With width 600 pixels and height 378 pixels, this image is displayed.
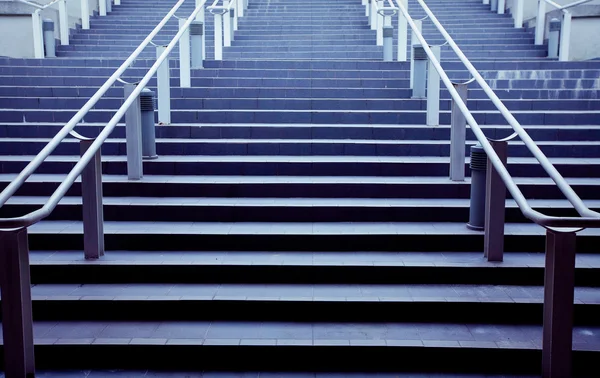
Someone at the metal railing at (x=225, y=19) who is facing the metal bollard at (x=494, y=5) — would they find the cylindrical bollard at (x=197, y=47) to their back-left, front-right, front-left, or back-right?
back-right

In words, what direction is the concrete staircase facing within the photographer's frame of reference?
facing the viewer

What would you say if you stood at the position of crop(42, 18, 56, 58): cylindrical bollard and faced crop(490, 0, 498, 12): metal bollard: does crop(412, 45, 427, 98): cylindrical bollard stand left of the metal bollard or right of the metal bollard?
right

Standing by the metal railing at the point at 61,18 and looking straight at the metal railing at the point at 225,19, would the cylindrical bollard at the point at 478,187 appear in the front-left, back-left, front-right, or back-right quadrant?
front-right
